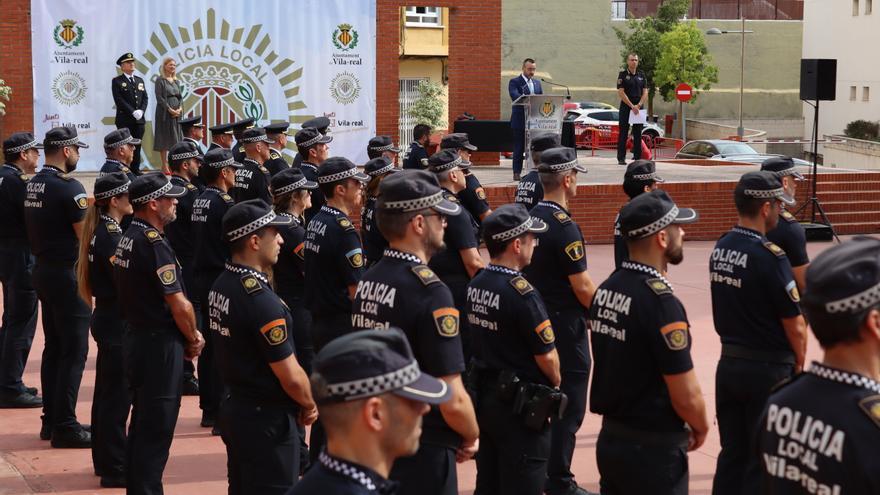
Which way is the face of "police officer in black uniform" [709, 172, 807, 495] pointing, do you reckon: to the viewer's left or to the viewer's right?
to the viewer's right

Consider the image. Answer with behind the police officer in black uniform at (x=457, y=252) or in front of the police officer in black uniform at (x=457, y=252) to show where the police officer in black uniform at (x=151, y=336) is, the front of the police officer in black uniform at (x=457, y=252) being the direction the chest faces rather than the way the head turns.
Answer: behind

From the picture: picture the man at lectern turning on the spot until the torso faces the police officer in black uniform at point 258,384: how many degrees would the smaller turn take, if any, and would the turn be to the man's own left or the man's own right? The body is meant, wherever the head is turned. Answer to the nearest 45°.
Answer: approximately 45° to the man's own right

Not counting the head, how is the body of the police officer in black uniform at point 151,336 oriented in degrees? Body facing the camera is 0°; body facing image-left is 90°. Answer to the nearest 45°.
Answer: approximately 225°

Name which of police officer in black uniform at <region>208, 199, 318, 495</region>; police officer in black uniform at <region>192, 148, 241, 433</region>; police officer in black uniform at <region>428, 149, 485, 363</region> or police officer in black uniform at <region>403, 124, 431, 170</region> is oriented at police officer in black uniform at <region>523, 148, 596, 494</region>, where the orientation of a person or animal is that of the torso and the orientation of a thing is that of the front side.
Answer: police officer in black uniform at <region>208, 199, 318, 495</region>

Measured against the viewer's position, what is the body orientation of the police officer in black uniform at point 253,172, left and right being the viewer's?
facing away from the viewer and to the right of the viewer

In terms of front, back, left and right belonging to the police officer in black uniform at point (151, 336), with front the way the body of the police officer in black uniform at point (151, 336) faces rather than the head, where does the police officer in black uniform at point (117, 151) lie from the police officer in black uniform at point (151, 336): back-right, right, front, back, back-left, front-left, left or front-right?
front-left

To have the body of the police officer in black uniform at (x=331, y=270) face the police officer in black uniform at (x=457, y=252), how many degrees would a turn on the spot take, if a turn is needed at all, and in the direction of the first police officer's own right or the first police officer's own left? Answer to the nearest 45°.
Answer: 0° — they already face them

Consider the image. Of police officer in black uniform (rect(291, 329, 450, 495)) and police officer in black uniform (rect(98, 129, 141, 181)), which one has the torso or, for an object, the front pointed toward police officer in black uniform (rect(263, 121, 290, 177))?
police officer in black uniform (rect(98, 129, 141, 181))

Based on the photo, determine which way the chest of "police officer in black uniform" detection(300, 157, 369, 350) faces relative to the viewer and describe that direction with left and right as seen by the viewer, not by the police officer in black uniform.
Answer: facing away from the viewer and to the right of the viewer

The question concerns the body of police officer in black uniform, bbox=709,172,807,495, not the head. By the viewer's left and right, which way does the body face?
facing away from the viewer and to the right of the viewer

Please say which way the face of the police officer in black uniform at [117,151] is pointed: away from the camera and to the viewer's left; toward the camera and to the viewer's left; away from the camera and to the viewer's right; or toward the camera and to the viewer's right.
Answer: away from the camera and to the viewer's right
